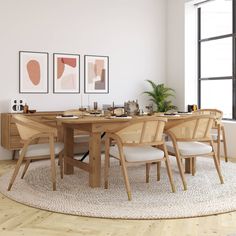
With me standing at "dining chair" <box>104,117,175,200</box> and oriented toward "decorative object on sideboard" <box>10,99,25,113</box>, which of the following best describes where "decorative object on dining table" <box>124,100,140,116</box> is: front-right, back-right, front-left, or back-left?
front-right

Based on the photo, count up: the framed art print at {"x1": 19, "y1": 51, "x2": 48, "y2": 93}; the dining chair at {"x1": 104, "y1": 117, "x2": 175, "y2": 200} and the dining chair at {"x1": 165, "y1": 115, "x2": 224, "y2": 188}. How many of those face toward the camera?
1

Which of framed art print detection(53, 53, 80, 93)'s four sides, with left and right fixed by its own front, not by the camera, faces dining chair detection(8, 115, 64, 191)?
front

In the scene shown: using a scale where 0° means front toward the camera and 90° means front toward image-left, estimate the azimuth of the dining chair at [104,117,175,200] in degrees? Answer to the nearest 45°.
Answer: approximately 135°

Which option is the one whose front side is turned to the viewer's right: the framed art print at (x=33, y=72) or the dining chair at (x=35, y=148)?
the dining chair

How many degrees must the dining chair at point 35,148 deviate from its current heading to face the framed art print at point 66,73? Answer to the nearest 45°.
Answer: approximately 90° to its left

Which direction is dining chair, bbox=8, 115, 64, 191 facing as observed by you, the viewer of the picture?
facing to the right of the viewer

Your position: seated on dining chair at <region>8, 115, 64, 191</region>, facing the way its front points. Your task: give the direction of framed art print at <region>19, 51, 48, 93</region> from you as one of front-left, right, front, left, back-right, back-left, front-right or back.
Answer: left

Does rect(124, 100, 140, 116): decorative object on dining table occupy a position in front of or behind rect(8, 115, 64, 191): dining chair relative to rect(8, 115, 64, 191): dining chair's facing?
in front

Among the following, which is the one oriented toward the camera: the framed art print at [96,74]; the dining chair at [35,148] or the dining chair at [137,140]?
the framed art print

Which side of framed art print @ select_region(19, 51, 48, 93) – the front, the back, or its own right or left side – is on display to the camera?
front

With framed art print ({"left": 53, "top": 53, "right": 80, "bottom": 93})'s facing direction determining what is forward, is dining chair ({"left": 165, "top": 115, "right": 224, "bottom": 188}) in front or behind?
in front

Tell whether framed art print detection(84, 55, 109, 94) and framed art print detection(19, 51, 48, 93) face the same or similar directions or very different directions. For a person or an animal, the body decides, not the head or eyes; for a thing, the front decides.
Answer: same or similar directions

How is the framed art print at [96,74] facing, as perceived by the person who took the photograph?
facing the viewer

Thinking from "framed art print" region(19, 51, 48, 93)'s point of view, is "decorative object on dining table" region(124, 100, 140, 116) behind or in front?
in front

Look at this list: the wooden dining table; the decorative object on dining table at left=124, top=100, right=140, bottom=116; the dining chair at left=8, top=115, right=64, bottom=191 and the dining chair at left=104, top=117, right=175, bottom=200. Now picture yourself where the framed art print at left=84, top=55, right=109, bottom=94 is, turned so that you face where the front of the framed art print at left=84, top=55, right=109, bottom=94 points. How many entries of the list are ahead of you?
4

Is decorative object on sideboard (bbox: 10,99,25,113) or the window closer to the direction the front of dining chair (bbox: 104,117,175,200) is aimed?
the decorative object on sideboard
